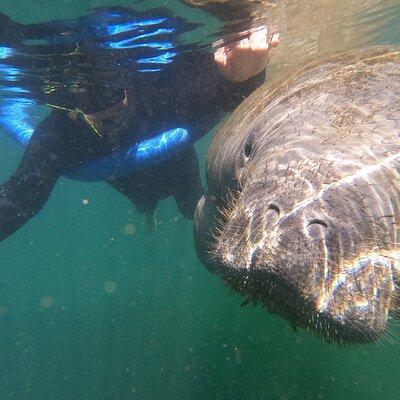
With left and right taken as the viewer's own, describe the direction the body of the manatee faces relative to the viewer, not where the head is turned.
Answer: facing the viewer and to the left of the viewer

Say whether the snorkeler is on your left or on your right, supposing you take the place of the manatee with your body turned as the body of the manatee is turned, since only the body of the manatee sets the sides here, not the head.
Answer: on your right
